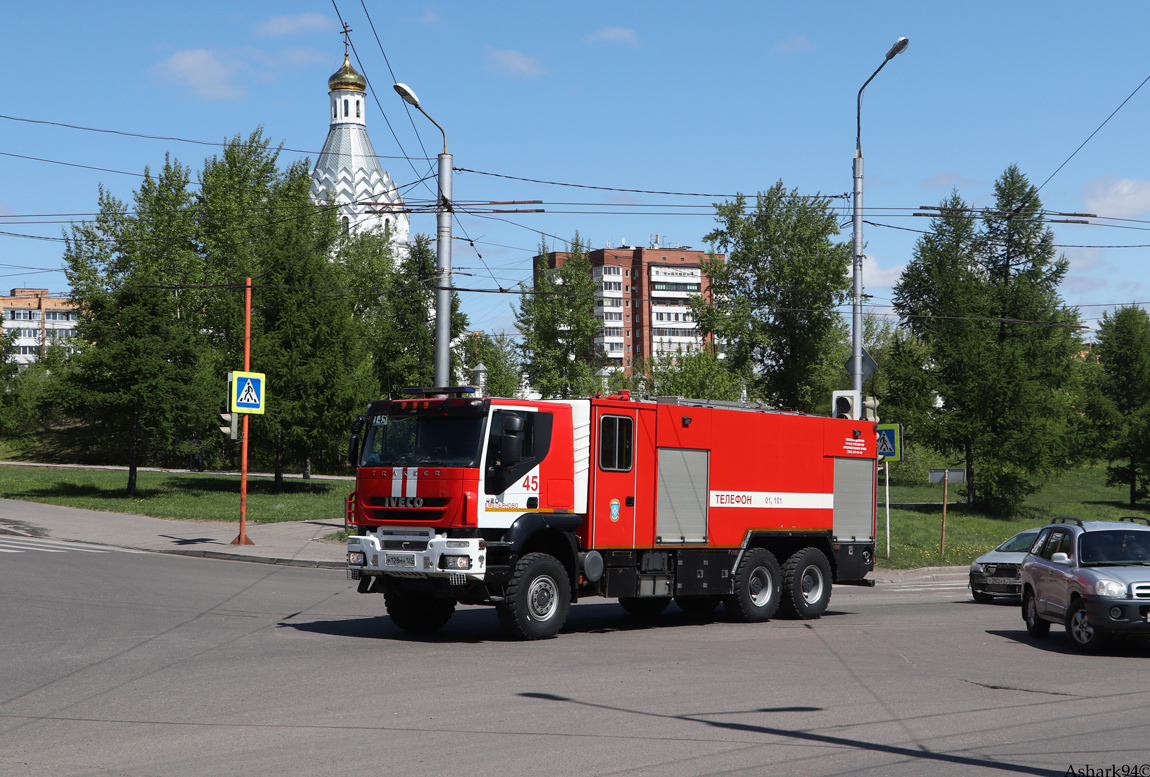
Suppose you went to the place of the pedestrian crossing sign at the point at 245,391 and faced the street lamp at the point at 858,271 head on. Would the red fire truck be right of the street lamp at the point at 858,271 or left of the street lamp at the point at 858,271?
right

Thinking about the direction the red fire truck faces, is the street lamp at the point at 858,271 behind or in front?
behind

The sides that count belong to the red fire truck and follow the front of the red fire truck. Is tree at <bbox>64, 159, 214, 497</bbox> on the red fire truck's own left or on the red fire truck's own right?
on the red fire truck's own right

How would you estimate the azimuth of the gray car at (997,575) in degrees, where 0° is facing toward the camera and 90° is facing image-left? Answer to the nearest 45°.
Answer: approximately 45°

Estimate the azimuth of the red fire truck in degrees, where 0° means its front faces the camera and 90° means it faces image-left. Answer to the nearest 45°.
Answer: approximately 45°
